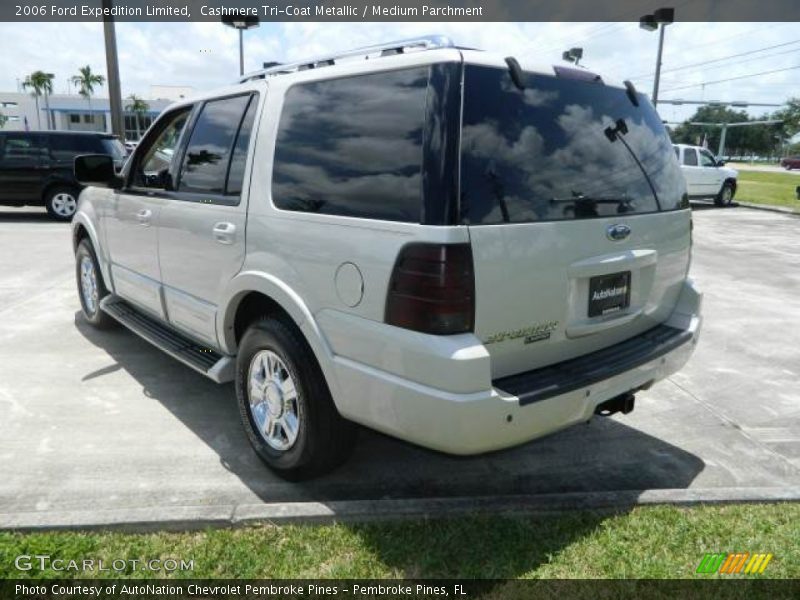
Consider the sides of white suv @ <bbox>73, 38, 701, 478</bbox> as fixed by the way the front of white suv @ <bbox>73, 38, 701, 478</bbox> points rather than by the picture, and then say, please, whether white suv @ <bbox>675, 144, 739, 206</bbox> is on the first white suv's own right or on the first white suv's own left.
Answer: on the first white suv's own right

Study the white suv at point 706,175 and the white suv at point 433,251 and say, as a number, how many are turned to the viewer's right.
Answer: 1

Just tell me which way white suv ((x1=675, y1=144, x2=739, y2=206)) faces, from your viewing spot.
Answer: facing to the right of the viewer

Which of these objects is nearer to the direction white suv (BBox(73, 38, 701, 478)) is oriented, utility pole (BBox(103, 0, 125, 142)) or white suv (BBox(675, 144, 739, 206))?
the utility pole

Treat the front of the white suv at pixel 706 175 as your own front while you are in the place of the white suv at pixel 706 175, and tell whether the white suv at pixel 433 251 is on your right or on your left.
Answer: on your right

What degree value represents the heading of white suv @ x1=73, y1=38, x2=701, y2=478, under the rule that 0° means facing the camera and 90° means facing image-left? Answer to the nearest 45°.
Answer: approximately 135°

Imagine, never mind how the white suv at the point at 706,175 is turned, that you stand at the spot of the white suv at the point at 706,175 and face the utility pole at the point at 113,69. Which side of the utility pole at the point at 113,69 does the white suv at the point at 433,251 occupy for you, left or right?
left

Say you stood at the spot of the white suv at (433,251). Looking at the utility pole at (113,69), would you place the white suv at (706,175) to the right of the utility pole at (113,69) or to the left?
right

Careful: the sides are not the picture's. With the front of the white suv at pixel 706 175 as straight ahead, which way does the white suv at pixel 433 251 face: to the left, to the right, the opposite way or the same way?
the opposite way

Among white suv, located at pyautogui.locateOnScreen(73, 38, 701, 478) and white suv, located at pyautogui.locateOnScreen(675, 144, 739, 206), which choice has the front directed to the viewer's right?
white suv, located at pyautogui.locateOnScreen(675, 144, 739, 206)

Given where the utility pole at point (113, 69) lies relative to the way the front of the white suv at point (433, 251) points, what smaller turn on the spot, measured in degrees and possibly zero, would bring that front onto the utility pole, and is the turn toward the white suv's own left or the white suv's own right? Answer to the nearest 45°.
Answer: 0° — it already faces it

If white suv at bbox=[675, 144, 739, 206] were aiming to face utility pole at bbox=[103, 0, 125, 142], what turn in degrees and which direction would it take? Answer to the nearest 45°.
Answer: approximately 135° to its right
